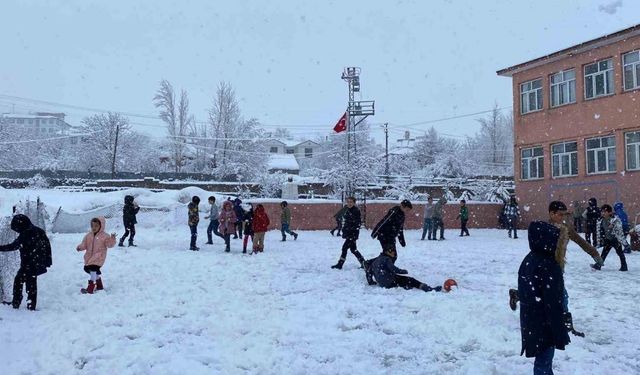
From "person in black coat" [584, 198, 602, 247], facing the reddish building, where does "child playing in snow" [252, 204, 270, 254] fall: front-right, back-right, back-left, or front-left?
back-left

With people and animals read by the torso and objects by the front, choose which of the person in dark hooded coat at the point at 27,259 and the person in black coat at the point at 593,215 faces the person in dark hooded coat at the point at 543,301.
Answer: the person in black coat

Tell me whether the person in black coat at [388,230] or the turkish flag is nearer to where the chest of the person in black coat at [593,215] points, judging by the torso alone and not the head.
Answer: the person in black coat

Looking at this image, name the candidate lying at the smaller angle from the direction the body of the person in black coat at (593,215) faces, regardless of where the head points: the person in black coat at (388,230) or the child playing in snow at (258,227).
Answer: the person in black coat

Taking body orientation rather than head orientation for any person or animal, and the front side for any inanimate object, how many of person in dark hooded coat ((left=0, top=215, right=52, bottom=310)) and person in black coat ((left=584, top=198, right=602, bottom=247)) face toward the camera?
1

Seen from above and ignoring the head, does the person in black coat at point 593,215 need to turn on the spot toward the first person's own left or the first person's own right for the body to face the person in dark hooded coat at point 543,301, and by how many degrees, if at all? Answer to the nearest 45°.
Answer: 0° — they already face them
